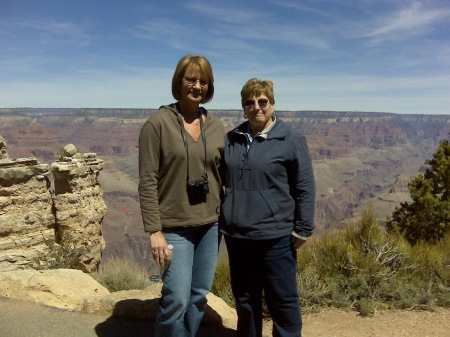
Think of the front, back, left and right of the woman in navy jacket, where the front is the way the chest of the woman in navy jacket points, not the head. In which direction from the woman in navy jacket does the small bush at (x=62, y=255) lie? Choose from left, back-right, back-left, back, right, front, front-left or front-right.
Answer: right

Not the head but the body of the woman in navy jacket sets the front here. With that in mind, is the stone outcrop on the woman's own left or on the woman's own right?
on the woman's own right

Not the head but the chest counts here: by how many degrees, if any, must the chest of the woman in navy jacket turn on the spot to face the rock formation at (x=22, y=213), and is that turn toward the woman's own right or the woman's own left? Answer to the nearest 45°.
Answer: approximately 90° to the woman's own right

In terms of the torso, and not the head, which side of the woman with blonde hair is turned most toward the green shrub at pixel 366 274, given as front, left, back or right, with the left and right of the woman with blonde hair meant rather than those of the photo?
left

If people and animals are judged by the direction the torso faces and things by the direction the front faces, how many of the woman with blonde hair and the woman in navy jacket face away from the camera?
0

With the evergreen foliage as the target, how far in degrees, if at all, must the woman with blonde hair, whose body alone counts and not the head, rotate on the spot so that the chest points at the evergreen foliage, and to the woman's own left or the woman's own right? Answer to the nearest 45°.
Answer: approximately 90° to the woman's own left

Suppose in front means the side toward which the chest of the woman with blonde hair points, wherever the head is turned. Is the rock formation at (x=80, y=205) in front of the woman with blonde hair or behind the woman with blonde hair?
behind

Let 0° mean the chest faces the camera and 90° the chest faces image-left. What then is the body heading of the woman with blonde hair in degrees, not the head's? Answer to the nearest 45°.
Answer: approximately 315°
